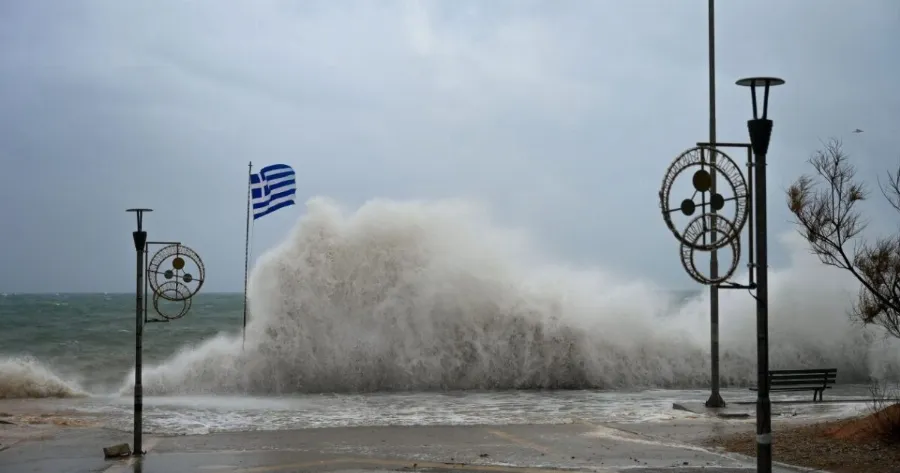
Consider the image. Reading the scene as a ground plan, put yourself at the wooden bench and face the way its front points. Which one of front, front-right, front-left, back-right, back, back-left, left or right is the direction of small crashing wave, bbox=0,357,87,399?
left

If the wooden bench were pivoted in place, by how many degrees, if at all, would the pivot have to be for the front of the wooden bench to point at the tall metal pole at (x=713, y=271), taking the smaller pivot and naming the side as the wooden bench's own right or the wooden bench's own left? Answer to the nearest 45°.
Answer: approximately 135° to the wooden bench's own left

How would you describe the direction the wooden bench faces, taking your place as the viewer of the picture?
facing away from the viewer

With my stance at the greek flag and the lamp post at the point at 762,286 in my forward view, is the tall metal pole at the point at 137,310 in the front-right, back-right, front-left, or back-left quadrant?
front-right

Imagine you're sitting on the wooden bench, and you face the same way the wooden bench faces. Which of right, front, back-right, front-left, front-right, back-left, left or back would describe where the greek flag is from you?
left

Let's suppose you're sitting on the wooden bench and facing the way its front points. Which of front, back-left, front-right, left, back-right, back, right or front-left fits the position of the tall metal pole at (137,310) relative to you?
back-left

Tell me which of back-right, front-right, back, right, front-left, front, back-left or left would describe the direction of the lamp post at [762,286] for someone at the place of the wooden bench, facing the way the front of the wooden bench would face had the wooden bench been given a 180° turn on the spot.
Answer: front

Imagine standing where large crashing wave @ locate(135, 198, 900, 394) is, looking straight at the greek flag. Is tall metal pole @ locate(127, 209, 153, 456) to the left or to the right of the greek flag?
left

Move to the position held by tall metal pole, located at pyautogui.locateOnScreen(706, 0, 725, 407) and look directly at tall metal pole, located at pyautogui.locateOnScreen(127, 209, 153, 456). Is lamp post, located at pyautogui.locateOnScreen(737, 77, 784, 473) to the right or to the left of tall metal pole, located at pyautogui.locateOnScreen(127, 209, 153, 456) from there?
left

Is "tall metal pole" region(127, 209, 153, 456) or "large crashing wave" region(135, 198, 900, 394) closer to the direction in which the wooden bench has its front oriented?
the large crashing wave
